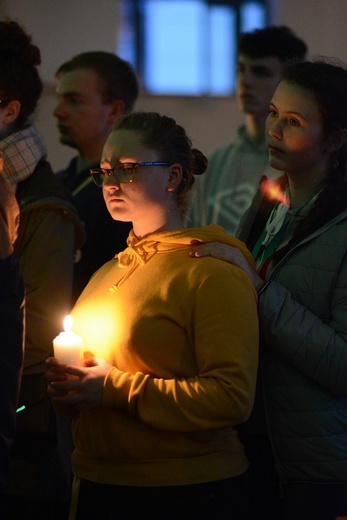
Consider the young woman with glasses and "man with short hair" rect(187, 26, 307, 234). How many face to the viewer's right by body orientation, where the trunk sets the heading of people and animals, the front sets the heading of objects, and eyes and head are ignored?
0

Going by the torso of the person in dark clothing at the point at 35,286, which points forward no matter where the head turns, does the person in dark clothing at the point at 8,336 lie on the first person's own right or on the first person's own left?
on the first person's own left

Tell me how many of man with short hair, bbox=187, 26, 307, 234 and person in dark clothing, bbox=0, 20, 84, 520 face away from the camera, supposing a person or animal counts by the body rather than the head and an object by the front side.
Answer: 0

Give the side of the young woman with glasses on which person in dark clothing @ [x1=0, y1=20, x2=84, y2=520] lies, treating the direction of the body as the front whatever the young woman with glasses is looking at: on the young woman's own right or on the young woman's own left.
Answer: on the young woman's own right

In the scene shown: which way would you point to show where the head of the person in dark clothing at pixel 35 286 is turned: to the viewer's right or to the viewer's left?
to the viewer's left

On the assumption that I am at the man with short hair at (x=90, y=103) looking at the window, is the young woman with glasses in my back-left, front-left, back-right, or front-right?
back-right

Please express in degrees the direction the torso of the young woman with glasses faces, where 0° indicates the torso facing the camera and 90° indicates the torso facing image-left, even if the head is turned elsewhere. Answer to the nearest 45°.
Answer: approximately 45°

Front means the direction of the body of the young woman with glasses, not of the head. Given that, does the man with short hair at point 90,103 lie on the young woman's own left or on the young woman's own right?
on the young woman's own right

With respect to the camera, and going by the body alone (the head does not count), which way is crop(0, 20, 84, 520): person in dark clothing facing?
to the viewer's left
